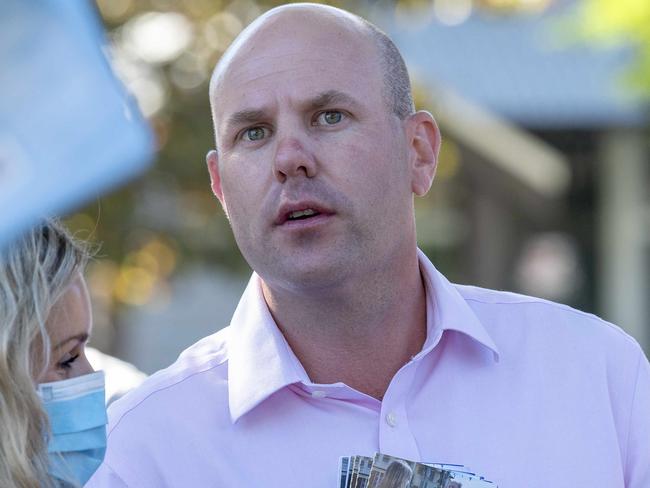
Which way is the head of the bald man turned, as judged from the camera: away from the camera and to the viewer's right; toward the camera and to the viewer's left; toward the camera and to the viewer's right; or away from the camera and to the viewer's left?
toward the camera and to the viewer's left

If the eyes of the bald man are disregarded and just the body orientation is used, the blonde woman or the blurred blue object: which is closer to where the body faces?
the blurred blue object

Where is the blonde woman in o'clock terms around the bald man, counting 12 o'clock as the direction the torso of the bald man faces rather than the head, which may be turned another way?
The blonde woman is roughly at 2 o'clock from the bald man.

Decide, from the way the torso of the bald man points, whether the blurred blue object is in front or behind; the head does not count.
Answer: in front

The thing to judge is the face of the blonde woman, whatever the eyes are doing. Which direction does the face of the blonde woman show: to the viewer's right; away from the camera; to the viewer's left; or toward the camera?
to the viewer's right
